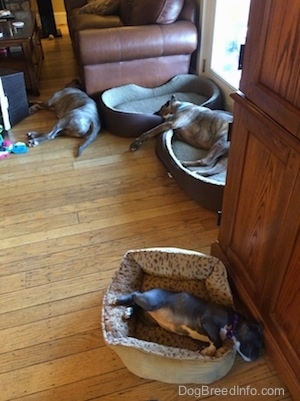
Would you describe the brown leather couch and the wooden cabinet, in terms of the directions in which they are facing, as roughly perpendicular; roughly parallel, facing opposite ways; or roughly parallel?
roughly perpendicular

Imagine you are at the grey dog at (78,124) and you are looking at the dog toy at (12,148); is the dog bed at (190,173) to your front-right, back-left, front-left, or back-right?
back-left

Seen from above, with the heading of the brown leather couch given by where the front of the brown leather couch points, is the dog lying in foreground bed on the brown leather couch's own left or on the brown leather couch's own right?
on the brown leather couch's own left

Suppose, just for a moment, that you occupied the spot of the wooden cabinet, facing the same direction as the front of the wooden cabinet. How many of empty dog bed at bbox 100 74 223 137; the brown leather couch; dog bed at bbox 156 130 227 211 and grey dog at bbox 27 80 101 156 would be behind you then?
0

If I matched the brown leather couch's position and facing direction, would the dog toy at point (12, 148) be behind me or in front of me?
in front

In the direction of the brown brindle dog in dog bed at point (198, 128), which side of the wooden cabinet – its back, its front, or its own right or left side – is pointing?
front

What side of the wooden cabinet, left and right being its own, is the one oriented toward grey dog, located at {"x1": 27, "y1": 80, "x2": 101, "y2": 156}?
front

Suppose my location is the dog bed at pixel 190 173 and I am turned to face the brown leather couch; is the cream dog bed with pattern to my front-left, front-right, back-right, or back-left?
back-left

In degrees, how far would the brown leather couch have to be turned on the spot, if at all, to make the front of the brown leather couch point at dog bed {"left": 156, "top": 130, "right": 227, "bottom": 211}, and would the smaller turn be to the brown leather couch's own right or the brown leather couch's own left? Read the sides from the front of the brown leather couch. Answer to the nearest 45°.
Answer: approximately 90° to the brown leather couch's own left

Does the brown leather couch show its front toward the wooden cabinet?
no

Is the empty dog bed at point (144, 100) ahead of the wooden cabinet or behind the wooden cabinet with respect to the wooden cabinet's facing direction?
ahead

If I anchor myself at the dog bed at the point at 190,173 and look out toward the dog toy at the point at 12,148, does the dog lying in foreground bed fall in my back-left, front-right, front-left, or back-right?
back-left
